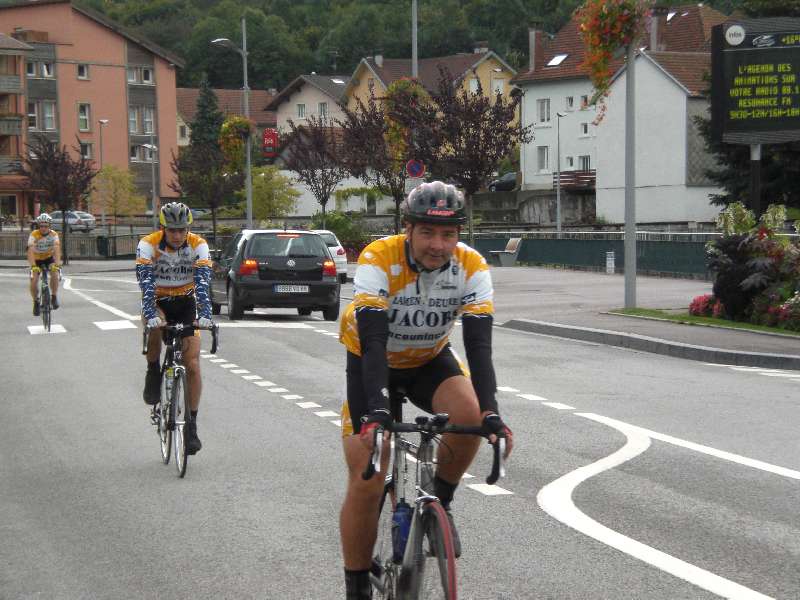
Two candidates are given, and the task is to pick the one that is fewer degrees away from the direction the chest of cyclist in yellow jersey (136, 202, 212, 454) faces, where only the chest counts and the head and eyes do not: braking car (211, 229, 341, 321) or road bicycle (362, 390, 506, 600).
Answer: the road bicycle

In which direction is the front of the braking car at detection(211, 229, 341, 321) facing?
away from the camera

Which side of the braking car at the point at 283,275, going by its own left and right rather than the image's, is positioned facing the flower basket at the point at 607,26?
right

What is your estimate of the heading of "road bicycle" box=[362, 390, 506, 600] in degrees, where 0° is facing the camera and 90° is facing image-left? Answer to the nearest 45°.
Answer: approximately 0°

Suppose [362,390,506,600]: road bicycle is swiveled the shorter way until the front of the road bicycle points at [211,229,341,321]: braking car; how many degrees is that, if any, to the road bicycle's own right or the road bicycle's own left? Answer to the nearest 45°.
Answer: approximately 180°

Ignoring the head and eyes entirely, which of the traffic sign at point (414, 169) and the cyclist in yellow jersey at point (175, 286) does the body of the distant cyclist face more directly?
the cyclist in yellow jersey

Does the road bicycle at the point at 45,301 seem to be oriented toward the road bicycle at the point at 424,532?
yes

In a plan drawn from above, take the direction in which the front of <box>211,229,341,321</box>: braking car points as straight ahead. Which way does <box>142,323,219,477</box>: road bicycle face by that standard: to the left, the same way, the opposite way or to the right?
the opposite way

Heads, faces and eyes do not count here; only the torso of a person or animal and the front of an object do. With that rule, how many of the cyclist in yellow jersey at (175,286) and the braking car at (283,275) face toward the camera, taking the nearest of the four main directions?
1
